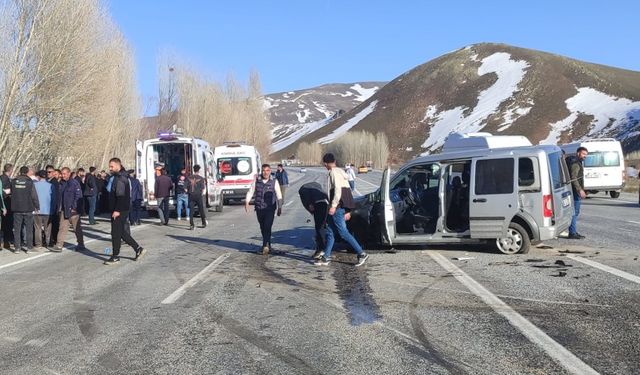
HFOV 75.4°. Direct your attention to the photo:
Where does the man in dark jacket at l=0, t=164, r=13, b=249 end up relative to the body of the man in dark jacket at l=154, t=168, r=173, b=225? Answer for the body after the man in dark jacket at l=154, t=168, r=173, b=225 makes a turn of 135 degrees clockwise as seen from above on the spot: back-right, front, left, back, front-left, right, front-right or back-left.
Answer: right

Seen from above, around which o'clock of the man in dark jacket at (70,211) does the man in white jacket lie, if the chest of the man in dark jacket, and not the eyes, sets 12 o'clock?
The man in white jacket is roughly at 9 o'clock from the man in dark jacket.

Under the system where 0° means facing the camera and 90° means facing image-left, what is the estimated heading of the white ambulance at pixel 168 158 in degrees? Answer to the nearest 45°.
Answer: approximately 180°

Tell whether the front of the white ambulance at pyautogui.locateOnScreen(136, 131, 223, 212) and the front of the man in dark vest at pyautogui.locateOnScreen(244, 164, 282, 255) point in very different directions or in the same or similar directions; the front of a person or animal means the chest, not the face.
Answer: very different directions
